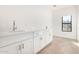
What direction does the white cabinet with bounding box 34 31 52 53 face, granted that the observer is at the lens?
facing the viewer and to the right of the viewer
